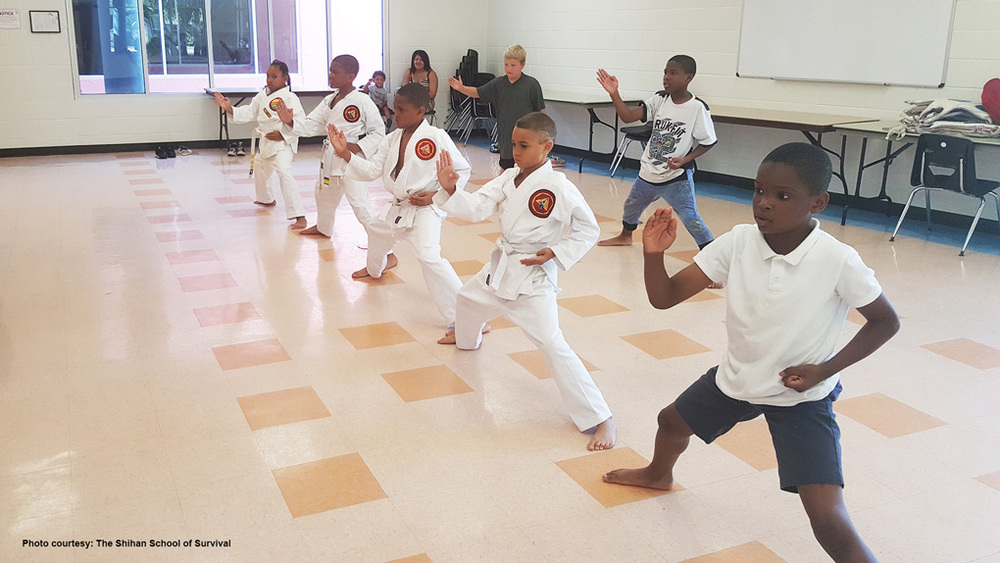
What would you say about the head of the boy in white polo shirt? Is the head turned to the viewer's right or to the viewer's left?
to the viewer's left

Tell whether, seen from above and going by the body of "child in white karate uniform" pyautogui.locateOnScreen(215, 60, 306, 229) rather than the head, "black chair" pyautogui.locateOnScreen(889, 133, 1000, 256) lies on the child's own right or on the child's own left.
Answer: on the child's own left

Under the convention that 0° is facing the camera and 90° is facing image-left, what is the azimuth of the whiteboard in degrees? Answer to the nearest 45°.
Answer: approximately 0°

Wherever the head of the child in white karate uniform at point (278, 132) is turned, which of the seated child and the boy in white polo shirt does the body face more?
the boy in white polo shirt

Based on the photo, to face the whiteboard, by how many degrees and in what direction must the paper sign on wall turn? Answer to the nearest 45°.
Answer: approximately 45° to its left

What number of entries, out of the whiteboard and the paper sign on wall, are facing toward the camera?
2

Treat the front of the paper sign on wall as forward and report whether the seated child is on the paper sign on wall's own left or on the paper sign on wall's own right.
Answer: on the paper sign on wall's own left

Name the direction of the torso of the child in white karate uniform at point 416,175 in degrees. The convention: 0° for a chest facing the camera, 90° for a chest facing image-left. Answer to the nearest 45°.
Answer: approximately 45°

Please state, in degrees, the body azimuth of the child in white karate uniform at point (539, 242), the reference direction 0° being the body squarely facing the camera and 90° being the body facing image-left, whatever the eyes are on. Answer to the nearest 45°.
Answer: approximately 45°
